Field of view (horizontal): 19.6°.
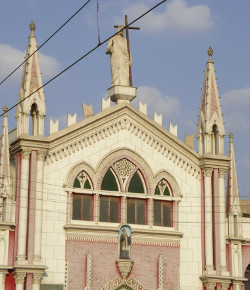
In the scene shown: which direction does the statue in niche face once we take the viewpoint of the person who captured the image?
facing the viewer
